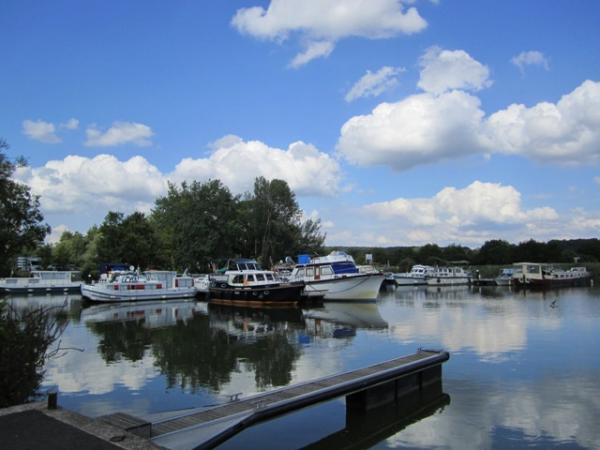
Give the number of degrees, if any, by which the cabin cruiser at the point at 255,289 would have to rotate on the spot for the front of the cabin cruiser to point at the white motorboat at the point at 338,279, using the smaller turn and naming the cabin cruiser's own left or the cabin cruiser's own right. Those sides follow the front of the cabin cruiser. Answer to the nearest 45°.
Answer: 0° — it already faces it

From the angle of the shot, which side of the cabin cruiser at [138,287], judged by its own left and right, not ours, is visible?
left

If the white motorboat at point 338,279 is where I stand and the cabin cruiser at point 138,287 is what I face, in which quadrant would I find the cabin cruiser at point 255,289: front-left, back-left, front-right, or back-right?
front-left

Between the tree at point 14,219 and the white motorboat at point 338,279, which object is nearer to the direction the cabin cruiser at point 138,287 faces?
the tree

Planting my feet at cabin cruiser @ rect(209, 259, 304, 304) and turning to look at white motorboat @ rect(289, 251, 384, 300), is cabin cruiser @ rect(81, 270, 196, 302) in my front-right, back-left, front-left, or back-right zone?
back-left

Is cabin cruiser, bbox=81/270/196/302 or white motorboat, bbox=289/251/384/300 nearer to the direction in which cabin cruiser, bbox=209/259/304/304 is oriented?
the white motorboat

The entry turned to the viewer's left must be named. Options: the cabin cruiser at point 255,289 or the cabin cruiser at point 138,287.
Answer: the cabin cruiser at point 138,287

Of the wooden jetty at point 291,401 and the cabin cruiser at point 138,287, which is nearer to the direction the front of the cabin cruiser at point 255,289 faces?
the wooden jetty

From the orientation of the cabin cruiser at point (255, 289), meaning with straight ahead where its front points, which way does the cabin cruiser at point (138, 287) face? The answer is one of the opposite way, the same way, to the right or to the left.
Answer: the opposite way
